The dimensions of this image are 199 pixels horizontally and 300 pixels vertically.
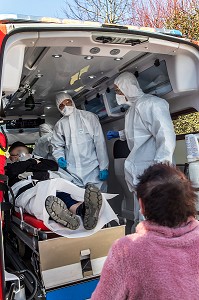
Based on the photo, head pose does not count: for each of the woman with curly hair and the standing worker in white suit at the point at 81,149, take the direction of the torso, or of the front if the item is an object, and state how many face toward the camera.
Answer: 1

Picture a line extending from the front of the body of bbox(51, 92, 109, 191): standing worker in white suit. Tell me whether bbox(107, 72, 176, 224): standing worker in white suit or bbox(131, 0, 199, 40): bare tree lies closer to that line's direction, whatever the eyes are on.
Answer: the standing worker in white suit

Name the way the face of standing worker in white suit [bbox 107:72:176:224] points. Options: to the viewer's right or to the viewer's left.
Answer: to the viewer's left

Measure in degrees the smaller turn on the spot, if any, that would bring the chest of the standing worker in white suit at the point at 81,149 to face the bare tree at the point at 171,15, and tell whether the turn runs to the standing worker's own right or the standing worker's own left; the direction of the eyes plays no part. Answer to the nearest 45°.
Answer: approximately 135° to the standing worker's own left

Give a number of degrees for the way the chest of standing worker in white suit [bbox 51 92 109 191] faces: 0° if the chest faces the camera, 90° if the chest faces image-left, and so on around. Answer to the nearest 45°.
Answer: approximately 0°

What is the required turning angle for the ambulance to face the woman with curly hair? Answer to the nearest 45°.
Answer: approximately 135° to its left

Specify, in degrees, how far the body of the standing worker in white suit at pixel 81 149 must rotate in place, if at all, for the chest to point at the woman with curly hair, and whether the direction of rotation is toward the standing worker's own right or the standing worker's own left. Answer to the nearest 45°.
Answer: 0° — they already face them

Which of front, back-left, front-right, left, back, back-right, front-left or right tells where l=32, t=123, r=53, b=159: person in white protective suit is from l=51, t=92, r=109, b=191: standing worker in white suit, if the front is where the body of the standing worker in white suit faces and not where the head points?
back-right

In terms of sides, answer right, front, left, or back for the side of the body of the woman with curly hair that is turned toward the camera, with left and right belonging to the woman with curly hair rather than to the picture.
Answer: back

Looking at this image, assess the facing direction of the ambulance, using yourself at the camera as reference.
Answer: facing away from the viewer and to the left of the viewer

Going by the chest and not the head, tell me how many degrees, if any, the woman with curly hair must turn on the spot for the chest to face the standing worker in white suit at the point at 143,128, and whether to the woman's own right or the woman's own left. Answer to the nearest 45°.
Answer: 0° — they already face them
